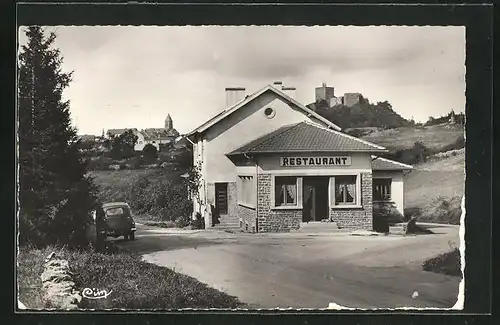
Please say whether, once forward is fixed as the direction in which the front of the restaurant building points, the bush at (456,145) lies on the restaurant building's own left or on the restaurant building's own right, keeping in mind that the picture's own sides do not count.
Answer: on the restaurant building's own left

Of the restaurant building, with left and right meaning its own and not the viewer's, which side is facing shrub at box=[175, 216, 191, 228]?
right

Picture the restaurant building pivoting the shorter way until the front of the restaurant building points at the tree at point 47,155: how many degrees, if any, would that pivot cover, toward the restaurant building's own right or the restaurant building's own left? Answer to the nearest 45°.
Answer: approximately 90° to the restaurant building's own right

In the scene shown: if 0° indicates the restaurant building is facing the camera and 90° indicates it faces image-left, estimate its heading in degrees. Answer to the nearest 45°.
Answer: approximately 0°

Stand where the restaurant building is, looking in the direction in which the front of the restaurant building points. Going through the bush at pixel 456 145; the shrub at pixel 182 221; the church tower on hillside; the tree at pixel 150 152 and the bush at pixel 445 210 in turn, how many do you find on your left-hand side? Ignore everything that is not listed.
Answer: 2

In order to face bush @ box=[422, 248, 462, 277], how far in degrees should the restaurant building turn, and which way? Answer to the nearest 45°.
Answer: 0° — it already faces it

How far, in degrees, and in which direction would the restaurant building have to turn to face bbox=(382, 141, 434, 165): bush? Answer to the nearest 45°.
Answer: approximately 180°

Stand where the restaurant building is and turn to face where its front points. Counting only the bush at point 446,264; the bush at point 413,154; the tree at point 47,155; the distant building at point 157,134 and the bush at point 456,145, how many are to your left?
3
